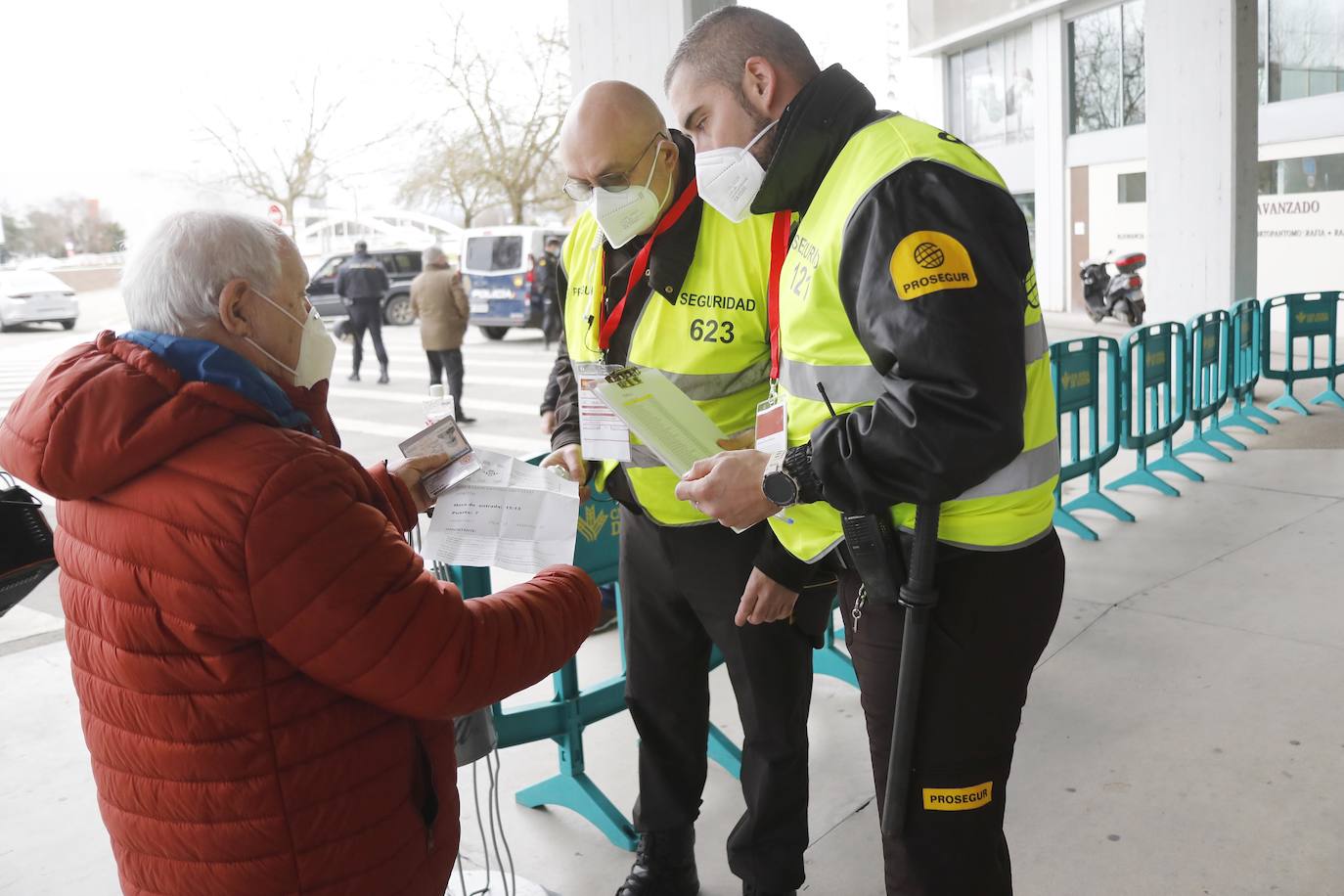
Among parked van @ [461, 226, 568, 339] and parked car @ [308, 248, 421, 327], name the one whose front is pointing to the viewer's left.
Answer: parked car @ [308, 248, 421, 327]

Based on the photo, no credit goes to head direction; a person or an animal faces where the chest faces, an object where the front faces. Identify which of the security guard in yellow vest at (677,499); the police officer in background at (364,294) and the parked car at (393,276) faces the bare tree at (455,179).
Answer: the police officer in background

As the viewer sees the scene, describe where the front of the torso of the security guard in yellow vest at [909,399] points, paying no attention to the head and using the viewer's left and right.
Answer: facing to the left of the viewer

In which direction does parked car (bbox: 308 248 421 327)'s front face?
to the viewer's left

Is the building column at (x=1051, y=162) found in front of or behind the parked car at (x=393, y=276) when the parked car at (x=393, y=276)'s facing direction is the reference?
behind

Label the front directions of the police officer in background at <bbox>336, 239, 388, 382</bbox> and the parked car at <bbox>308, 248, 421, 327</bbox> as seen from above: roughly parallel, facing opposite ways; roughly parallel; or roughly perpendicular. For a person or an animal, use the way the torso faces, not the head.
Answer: roughly perpendicular

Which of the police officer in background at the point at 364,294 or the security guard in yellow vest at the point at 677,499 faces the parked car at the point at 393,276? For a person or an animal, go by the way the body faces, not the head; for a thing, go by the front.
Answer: the police officer in background

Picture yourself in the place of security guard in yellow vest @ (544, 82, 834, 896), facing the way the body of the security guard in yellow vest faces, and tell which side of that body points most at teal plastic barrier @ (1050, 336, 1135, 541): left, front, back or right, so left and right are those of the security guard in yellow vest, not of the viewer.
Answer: back

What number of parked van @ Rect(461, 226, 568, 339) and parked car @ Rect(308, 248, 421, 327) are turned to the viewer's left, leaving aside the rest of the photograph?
1

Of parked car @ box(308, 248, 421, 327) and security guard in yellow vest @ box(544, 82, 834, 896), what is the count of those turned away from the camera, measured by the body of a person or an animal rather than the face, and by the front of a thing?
0

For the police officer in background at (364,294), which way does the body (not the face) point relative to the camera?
away from the camera

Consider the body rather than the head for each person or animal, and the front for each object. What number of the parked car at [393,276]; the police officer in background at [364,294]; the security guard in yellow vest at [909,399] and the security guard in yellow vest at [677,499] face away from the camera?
1

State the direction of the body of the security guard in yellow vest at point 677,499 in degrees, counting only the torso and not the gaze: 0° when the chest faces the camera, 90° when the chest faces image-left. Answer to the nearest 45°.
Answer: approximately 45°
